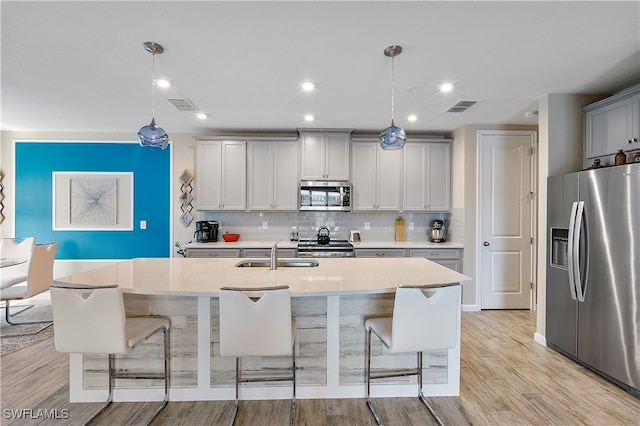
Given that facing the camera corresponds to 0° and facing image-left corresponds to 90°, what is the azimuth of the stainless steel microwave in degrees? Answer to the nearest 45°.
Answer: approximately 0°

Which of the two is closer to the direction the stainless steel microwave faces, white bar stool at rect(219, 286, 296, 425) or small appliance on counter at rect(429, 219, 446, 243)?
the white bar stool

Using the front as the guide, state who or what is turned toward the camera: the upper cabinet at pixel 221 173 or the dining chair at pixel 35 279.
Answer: the upper cabinet

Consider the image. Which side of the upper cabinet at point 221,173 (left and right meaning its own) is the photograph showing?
front

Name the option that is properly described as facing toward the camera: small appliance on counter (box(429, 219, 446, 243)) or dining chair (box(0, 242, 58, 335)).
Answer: the small appliance on counter

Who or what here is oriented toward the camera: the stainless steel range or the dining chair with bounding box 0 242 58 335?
the stainless steel range

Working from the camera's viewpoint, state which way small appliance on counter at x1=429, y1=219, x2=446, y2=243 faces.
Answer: facing the viewer

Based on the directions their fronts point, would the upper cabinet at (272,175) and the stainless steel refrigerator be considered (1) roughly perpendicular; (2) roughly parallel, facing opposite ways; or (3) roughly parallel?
roughly perpendicular

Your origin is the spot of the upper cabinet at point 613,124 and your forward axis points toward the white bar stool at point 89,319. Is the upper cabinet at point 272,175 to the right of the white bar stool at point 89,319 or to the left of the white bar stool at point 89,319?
right

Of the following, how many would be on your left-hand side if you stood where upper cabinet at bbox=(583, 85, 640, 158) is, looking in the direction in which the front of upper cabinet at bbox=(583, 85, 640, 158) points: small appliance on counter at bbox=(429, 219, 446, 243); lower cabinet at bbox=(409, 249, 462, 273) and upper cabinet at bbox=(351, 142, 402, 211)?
0

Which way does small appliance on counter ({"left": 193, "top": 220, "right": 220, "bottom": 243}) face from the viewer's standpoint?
toward the camera

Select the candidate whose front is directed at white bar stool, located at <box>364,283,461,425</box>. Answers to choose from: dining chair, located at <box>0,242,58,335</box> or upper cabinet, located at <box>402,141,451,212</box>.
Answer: the upper cabinet

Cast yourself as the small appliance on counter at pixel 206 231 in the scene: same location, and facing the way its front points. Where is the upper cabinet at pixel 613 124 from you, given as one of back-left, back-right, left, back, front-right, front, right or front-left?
front-left

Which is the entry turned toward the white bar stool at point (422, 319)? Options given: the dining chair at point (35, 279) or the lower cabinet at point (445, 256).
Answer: the lower cabinet

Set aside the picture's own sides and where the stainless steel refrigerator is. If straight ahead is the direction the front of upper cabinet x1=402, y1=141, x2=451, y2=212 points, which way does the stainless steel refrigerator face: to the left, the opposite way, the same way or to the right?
to the right

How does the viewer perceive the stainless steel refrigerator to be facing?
facing the viewer and to the left of the viewer

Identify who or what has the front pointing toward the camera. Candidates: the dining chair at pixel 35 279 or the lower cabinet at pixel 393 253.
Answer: the lower cabinet

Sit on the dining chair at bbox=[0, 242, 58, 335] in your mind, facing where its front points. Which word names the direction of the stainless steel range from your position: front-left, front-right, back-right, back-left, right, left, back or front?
back

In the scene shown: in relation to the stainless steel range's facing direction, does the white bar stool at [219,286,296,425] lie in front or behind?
in front

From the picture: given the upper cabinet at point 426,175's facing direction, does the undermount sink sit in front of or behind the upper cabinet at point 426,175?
in front

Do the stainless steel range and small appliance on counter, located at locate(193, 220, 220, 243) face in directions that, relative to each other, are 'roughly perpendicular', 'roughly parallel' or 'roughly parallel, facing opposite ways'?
roughly parallel
